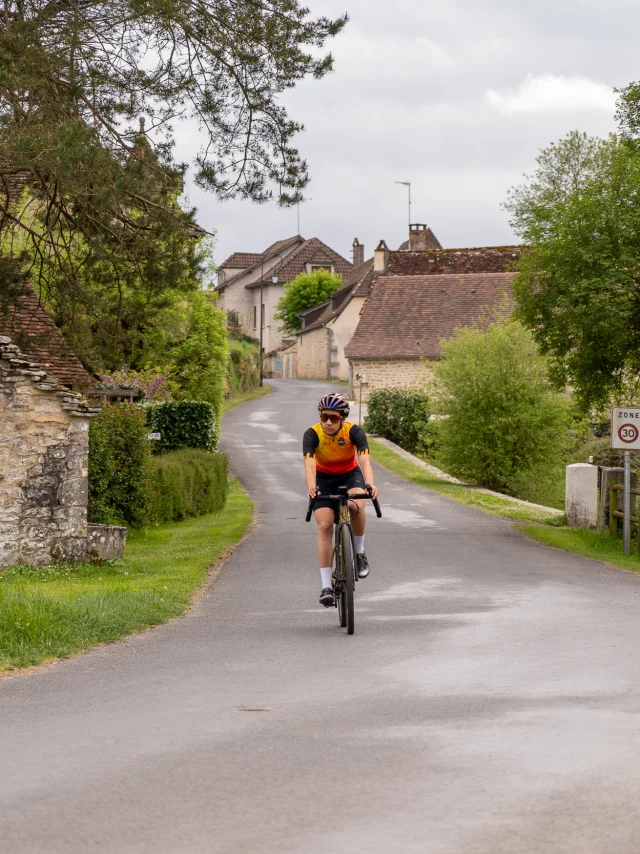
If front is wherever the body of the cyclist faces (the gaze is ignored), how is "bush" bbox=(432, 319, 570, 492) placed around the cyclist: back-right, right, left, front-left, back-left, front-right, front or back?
back

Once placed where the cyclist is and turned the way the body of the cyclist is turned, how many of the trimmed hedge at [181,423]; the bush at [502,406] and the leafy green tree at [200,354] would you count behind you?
3

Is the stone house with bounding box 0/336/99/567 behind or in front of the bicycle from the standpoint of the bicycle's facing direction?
behind

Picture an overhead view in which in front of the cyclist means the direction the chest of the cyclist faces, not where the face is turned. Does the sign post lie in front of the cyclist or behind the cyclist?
behind

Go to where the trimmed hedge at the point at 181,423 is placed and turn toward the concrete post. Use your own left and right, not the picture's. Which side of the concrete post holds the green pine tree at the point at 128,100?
right

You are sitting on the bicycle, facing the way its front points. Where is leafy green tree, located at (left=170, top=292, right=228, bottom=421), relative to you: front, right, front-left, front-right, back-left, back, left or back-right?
back

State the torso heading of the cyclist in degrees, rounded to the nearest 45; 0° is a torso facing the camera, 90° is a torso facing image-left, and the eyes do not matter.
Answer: approximately 0°

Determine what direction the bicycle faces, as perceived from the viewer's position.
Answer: facing the viewer

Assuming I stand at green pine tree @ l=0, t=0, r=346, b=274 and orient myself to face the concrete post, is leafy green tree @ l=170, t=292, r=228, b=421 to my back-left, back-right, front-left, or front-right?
front-left

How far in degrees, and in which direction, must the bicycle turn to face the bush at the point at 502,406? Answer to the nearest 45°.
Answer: approximately 180°
